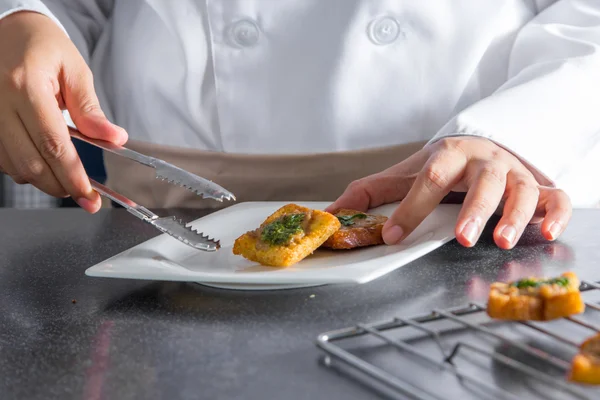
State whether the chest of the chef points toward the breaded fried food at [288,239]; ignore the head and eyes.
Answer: yes

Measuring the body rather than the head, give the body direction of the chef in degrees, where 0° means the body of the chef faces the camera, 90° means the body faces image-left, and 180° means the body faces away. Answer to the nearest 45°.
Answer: approximately 0°

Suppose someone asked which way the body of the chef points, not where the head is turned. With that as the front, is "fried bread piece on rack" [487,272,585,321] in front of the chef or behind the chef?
in front

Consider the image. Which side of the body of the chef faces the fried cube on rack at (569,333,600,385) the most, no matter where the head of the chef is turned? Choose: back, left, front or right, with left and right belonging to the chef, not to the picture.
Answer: front

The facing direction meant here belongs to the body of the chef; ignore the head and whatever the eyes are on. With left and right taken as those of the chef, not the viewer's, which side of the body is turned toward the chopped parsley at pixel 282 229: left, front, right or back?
front

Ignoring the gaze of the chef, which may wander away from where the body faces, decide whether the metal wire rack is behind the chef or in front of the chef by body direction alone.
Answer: in front
